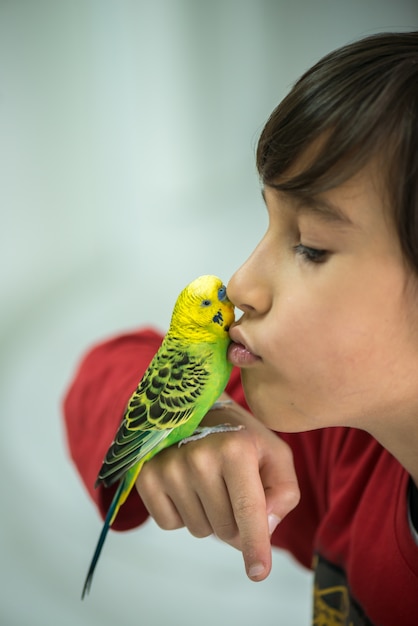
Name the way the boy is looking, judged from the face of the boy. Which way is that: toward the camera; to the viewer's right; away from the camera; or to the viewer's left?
to the viewer's left

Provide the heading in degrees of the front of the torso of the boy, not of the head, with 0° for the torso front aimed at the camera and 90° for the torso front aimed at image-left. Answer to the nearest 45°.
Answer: approximately 45°

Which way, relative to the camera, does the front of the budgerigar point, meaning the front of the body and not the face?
to the viewer's right
